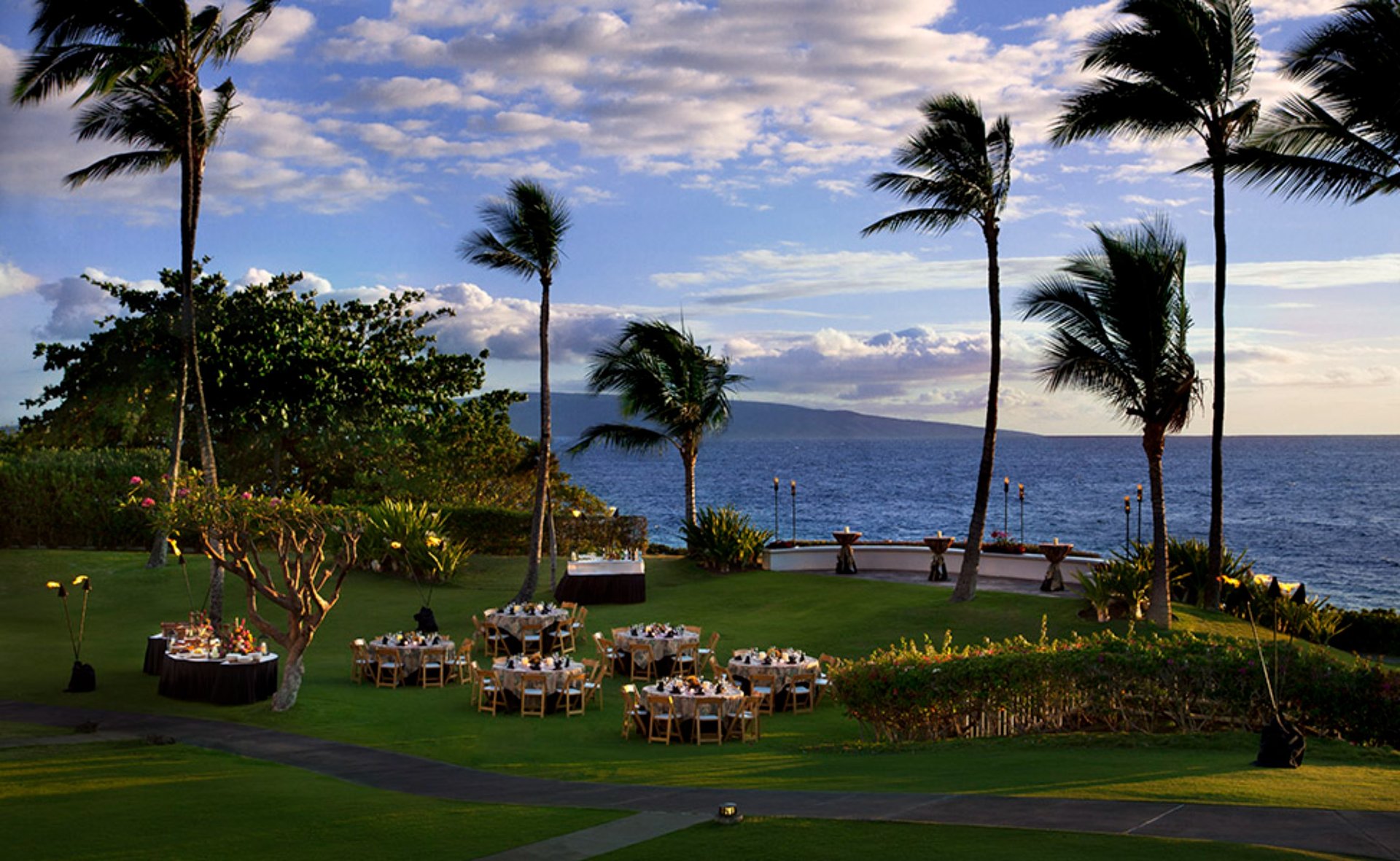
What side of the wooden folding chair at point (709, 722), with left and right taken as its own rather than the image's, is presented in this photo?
back

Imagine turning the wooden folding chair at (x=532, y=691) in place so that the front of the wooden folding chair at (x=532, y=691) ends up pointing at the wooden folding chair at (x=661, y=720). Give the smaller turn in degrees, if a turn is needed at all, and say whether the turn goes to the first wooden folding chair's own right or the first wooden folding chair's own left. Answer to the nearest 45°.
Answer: approximately 135° to the first wooden folding chair's own right

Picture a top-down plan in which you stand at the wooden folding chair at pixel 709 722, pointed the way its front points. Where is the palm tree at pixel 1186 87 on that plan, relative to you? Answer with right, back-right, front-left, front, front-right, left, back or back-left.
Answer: front-right

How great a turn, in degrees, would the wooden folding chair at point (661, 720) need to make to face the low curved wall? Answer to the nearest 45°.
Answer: approximately 45° to its left

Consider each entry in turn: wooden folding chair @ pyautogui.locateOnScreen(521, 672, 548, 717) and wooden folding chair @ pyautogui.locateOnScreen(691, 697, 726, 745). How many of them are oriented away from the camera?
2

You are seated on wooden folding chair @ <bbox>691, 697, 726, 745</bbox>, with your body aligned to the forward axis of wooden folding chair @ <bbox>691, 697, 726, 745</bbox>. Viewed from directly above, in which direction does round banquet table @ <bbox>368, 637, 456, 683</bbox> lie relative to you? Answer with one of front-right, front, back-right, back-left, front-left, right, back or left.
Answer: front-left

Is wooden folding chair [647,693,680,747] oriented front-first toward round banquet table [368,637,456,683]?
no

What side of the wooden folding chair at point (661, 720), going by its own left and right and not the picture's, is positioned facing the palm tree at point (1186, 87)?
front

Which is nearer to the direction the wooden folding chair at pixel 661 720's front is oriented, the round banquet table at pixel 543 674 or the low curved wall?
the low curved wall

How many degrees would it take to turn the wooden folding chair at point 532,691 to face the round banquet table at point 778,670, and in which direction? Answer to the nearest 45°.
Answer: approximately 90° to its right

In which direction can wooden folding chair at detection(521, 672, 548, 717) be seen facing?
away from the camera

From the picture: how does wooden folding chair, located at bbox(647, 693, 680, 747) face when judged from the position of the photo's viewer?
facing away from the viewer and to the right of the viewer

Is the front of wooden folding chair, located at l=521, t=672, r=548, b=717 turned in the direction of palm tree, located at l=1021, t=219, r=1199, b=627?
no

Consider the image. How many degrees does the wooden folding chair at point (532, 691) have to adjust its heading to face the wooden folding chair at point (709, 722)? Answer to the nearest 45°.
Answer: approximately 135° to its right

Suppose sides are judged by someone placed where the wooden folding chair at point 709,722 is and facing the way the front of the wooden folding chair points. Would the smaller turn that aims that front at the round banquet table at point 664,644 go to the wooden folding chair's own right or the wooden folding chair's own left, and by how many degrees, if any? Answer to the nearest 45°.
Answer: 0° — it already faces it

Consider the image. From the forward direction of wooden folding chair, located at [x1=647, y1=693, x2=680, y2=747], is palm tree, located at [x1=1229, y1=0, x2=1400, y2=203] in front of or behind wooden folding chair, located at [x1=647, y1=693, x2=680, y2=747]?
in front

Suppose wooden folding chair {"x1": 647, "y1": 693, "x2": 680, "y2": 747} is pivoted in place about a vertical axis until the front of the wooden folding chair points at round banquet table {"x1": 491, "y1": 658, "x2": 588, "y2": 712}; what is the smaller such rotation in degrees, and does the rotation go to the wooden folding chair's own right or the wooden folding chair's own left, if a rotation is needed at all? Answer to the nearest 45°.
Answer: approximately 90° to the wooden folding chair's own left

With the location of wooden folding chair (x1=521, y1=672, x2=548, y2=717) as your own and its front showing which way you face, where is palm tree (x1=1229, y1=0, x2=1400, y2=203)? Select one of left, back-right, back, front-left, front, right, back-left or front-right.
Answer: right

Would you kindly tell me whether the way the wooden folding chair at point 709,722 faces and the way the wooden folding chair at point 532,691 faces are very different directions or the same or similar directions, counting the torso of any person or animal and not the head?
same or similar directions
